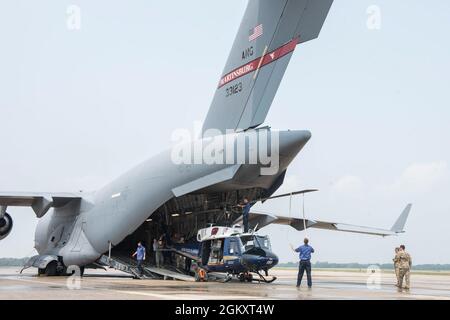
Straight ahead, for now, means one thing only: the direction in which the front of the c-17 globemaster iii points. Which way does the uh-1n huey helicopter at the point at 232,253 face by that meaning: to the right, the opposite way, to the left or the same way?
the opposite way

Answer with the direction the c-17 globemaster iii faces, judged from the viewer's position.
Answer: facing away from the viewer and to the left of the viewer

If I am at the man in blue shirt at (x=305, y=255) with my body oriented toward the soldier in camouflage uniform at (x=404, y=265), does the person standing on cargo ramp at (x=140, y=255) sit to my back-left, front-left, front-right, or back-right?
back-left

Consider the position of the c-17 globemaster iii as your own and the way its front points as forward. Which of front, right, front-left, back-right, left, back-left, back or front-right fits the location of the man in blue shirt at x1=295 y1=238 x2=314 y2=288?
back

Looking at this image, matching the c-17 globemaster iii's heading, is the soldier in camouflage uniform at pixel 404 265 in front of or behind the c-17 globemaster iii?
behind

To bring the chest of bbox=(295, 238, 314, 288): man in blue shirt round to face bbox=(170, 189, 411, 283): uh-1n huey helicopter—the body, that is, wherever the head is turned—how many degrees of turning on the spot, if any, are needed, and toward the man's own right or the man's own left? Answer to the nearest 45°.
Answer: approximately 45° to the man's own left

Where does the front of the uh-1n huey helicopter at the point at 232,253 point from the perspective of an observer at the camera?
facing the viewer and to the right of the viewer

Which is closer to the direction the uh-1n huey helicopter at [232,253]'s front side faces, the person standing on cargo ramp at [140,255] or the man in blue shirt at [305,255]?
the man in blue shirt

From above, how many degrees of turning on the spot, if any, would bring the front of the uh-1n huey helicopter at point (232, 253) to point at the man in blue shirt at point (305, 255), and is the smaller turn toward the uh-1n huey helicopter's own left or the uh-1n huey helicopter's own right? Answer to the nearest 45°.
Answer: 0° — it already faces them

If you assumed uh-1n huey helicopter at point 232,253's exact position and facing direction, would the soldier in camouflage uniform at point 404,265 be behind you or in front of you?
in front
